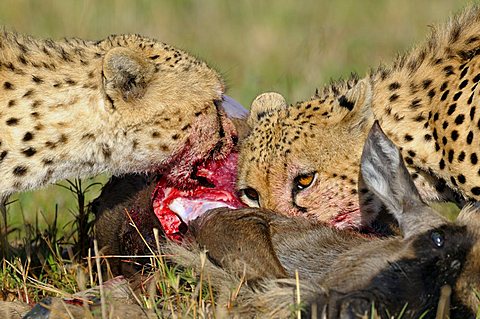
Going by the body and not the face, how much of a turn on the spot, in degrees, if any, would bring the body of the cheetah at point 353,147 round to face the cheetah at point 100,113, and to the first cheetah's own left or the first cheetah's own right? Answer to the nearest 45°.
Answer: approximately 45° to the first cheetah's own right

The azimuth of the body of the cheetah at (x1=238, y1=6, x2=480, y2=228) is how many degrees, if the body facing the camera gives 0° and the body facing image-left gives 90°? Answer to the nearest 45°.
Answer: approximately 45°
